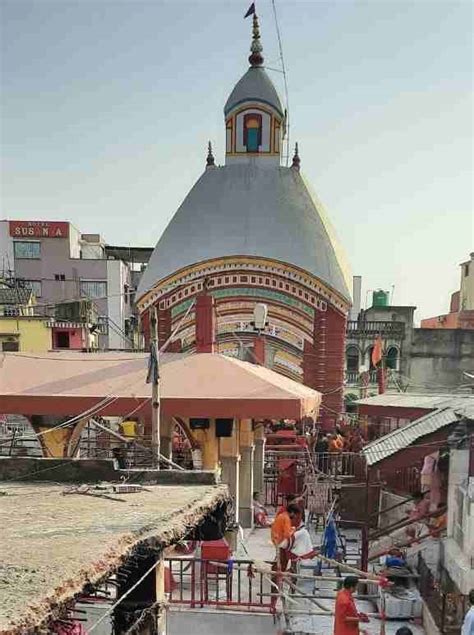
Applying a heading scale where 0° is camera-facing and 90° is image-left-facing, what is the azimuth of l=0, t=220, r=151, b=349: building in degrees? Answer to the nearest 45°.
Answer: approximately 0°

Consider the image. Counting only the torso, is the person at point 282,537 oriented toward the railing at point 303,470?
yes

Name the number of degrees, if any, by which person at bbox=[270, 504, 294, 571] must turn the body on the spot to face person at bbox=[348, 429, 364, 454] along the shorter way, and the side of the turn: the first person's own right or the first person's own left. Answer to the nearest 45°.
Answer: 0° — they already face them
